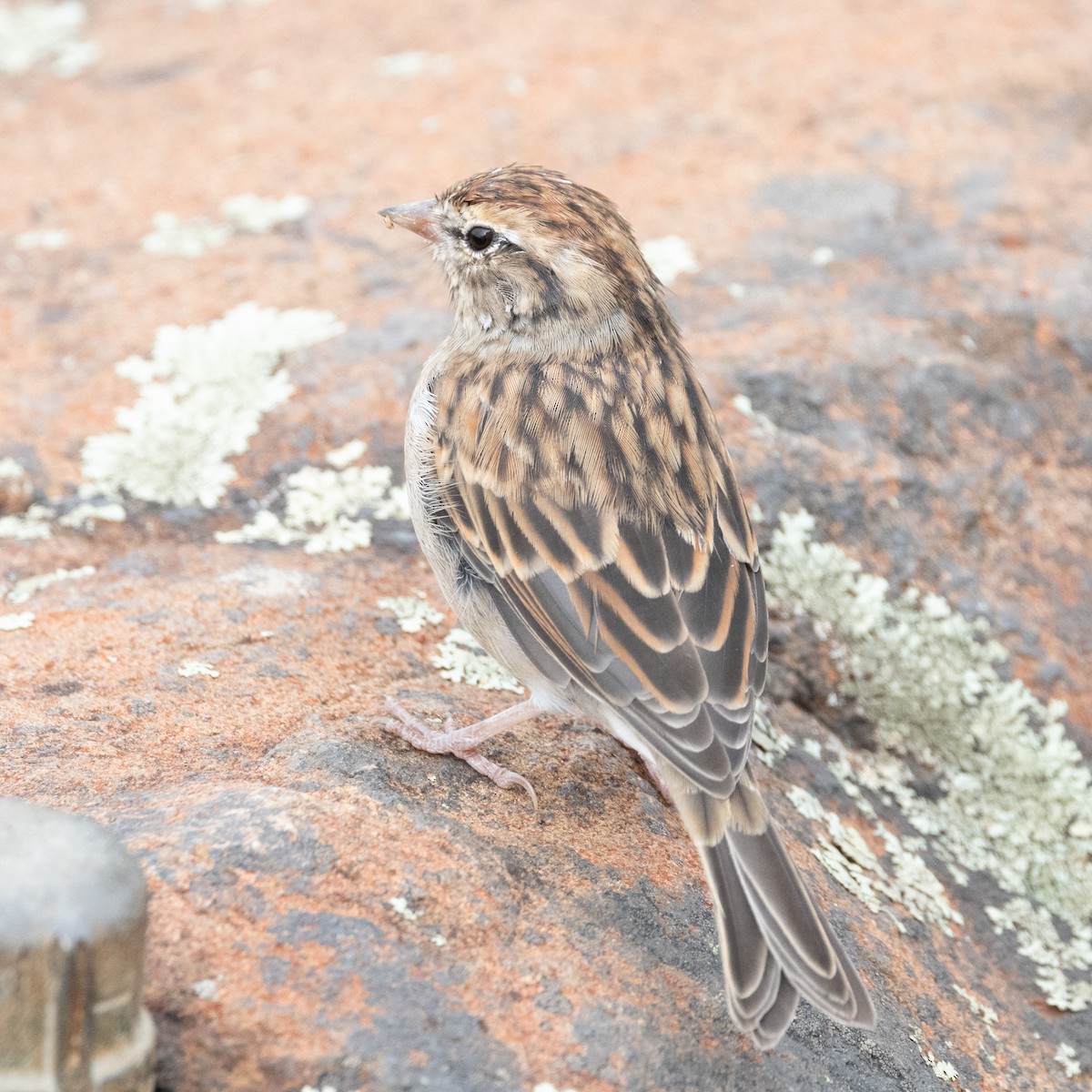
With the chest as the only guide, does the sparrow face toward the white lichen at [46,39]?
yes

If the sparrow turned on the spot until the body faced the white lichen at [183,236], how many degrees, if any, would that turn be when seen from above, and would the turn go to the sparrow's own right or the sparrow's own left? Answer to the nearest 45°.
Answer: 0° — it already faces it

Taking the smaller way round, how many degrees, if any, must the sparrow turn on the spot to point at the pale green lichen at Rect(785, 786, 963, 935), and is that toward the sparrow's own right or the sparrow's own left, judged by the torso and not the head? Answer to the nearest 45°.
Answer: approximately 135° to the sparrow's own right

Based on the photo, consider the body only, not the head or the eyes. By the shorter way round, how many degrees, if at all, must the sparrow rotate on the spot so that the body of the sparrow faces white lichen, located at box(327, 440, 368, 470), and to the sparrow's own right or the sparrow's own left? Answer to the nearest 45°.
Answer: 0° — it already faces it

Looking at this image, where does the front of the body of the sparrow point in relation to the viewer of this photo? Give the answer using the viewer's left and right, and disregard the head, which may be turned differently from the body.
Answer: facing away from the viewer and to the left of the viewer

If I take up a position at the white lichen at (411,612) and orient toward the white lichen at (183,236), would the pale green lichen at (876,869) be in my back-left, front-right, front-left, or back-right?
back-right

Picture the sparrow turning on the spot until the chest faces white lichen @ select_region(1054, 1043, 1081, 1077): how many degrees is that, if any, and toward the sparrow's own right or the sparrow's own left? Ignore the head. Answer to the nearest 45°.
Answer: approximately 180°
